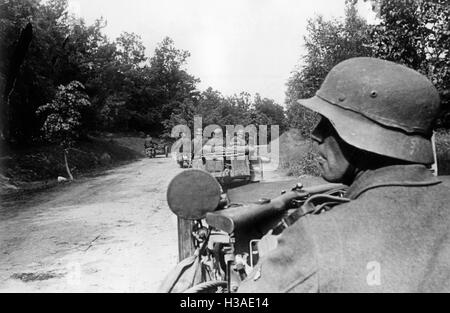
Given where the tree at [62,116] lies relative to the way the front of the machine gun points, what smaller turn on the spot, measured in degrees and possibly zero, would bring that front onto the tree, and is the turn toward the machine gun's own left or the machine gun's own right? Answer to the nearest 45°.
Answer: approximately 90° to the machine gun's own left

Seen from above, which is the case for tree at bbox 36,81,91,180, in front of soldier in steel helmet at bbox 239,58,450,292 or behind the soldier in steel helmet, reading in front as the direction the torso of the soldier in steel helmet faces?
in front

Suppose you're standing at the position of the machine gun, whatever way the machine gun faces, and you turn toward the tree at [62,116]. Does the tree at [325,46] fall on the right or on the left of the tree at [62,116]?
right

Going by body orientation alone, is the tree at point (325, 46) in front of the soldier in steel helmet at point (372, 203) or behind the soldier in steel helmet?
in front

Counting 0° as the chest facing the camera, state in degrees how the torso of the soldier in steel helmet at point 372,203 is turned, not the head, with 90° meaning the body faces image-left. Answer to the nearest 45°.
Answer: approximately 135°
